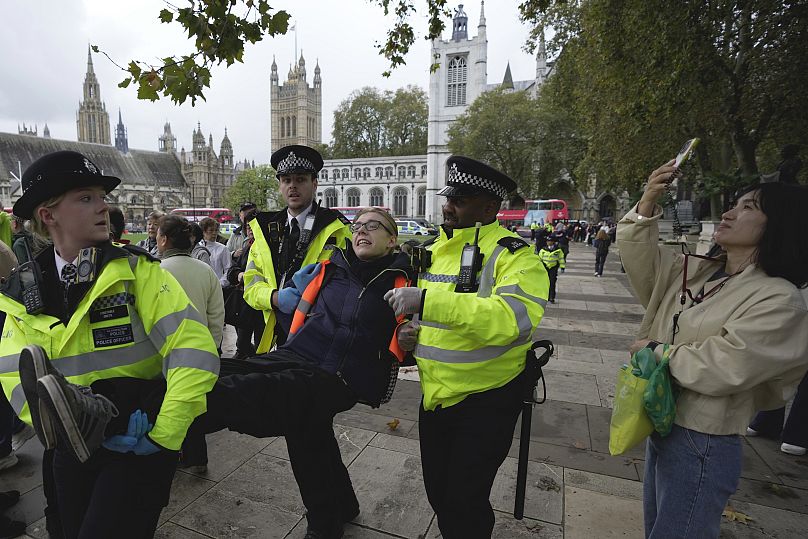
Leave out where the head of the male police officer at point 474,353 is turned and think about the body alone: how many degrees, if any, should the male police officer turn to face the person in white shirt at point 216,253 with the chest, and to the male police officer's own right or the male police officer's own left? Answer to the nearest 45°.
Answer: approximately 90° to the male police officer's own right

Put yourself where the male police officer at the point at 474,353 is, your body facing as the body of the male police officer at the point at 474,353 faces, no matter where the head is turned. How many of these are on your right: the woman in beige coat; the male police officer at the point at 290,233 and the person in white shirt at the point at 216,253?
2

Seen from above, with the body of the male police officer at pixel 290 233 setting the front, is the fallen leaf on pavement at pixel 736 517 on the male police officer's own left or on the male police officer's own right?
on the male police officer's own left

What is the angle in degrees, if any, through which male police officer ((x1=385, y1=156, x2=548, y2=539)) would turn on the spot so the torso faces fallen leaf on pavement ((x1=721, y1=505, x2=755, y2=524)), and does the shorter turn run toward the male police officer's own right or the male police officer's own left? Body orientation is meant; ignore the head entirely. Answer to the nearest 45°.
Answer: approximately 180°

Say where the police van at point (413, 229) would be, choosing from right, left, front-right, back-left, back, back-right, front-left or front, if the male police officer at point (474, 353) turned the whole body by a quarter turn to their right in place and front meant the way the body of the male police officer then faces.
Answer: front-right

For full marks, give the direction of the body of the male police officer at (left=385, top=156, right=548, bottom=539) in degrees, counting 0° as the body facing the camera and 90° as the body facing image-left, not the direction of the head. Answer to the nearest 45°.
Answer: approximately 45°

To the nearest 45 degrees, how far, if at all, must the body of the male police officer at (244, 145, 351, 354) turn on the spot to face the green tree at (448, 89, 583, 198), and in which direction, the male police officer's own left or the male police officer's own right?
approximately 135° to the male police officer's own left

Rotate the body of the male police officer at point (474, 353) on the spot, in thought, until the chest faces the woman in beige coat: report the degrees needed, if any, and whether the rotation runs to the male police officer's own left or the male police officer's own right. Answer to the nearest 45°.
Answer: approximately 135° to the male police officer's own left
